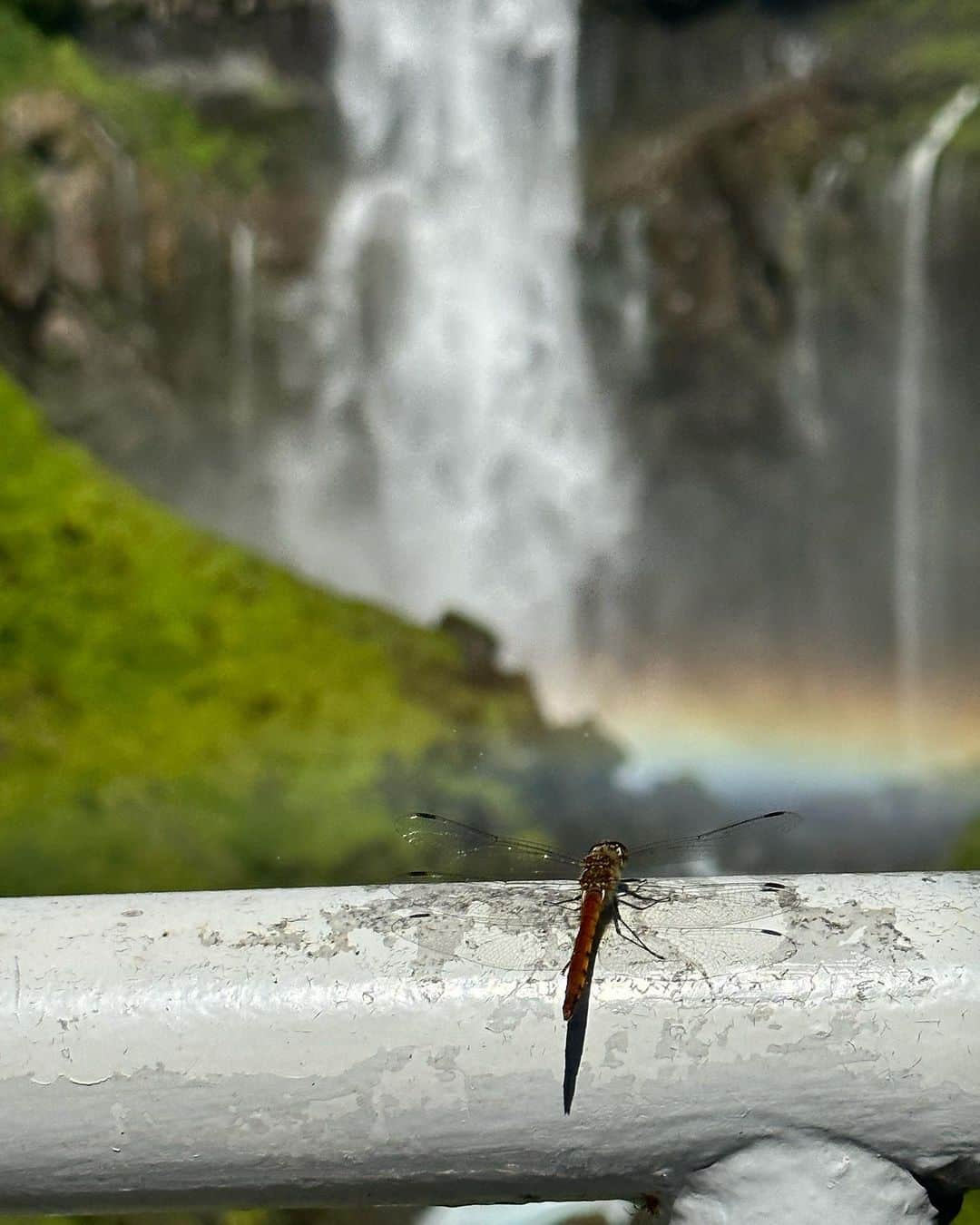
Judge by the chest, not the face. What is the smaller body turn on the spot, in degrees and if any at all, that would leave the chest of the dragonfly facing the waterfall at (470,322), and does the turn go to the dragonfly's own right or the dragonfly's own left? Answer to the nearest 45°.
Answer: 0° — it already faces it

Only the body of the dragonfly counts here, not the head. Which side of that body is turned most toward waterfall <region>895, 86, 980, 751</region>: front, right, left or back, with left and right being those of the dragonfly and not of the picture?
front

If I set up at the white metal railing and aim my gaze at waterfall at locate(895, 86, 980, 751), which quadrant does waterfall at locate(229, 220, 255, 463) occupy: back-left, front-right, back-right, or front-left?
front-left

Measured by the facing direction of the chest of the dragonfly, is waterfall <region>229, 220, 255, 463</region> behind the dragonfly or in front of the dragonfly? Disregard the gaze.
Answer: in front

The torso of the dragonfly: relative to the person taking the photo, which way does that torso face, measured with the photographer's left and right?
facing away from the viewer
